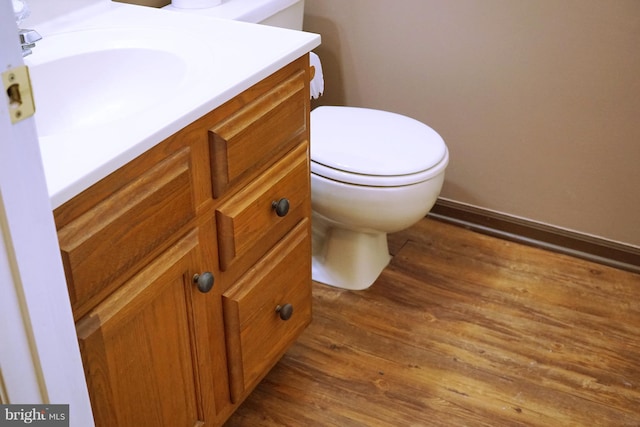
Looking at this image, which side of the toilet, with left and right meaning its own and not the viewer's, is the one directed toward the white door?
right

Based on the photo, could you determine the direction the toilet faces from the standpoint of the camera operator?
facing the viewer and to the right of the viewer

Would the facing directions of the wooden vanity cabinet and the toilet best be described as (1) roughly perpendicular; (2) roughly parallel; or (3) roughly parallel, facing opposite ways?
roughly parallel

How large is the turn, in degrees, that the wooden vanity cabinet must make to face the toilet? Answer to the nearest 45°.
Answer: approximately 90° to its left

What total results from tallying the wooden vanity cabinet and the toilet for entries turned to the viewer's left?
0

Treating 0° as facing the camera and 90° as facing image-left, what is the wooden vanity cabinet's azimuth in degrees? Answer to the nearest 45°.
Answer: approximately 315°

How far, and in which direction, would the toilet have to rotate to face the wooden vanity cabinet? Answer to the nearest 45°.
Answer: approximately 90° to its right
